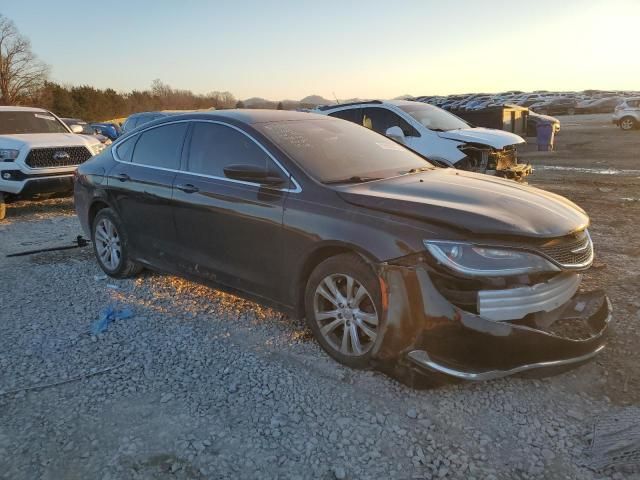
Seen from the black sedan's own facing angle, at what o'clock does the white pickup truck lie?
The white pickup truck is roughly at 6 o'clock from the black sedan.

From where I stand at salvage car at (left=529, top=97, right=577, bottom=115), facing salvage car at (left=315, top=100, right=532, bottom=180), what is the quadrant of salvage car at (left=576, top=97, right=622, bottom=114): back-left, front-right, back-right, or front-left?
back-left

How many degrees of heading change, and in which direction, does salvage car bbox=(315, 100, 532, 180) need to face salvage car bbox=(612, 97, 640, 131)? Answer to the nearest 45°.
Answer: approximately 90° to its left

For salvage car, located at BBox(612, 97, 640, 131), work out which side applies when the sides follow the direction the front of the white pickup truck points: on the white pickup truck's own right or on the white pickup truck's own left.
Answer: on the white pickup truck's own left

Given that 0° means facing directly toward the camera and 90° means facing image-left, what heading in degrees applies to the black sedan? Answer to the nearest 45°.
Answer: approximately 315°

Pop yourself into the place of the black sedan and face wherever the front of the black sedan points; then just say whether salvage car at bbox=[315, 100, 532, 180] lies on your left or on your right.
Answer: on your left

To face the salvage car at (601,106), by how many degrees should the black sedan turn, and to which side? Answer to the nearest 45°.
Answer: approximately 90° to its left

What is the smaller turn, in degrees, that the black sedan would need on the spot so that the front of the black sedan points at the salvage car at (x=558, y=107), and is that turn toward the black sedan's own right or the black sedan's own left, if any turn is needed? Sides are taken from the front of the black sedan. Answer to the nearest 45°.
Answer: approximately 90° to the black sedan's own left

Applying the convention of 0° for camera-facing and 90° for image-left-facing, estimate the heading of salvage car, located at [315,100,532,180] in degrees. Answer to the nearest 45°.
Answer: approximately 315°

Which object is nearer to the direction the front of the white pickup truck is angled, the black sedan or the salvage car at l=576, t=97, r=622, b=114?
the black sedan
